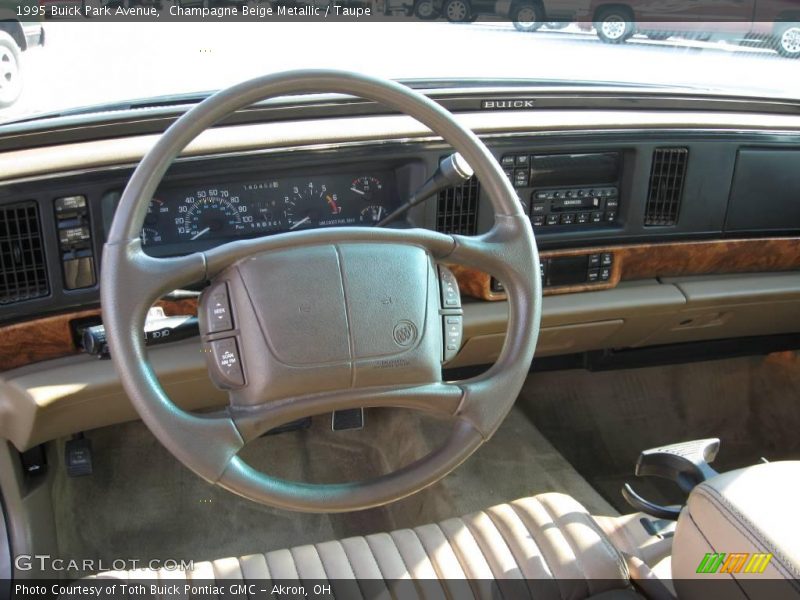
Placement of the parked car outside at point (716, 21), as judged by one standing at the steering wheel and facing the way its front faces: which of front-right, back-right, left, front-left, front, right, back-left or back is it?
back-left

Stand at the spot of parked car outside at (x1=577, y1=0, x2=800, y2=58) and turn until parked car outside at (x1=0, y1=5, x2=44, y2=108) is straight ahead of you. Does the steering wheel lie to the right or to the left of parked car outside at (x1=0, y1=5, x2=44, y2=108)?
left

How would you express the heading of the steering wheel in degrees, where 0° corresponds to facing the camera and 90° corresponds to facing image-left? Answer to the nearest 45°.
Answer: approximately 0°

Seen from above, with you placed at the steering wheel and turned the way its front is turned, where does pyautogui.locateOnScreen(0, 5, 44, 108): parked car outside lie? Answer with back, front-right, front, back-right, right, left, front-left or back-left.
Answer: back-right
